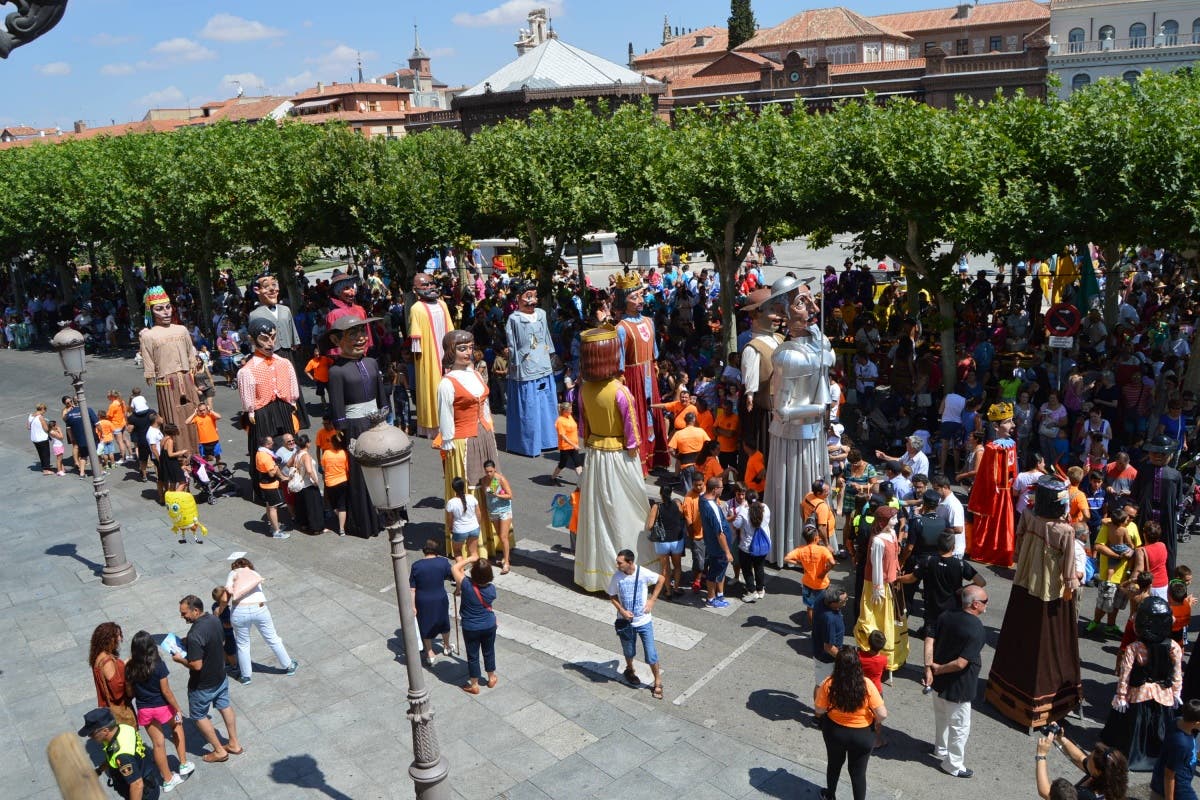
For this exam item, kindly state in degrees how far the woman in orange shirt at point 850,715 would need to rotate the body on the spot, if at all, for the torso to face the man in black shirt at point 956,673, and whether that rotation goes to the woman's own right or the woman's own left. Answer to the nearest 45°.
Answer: approximately 45° to the woman's own right

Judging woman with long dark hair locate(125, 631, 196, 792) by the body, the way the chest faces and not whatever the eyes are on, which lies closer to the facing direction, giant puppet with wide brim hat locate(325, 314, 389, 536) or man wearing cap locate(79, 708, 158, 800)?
the giant puppet with wide brim hat

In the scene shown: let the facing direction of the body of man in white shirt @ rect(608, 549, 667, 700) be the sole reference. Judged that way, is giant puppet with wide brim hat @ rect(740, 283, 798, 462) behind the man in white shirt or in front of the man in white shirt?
behind

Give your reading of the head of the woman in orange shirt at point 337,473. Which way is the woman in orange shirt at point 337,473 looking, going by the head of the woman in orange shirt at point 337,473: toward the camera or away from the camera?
away from the camera

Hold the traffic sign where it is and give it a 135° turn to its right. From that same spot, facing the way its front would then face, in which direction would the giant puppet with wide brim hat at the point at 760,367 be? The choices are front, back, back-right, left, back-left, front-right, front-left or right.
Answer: left

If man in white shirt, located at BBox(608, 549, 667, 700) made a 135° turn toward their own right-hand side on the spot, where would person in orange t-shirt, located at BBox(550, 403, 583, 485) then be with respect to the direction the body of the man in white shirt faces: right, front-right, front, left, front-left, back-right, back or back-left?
front-right

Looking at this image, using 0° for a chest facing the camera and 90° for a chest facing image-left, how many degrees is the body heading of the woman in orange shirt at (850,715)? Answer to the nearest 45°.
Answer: approximately 180°

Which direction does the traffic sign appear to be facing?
toward the camera

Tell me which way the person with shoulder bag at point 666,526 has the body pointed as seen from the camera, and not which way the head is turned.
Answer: away from the camera

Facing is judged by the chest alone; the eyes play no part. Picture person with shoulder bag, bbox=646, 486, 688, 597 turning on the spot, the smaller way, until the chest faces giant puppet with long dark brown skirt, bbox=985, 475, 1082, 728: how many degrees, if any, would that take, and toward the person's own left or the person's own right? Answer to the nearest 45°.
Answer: approximately 135° to the person's own right

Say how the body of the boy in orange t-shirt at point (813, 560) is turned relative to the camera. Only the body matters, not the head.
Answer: away from the camera

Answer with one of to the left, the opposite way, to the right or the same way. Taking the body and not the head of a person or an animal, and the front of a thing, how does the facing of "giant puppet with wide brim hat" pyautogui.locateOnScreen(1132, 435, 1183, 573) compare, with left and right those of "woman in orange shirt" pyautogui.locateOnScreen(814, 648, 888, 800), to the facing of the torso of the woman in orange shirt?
the opposite way

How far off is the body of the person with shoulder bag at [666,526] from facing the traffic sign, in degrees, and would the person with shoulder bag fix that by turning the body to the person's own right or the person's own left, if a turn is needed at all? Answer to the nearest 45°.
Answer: approximately 45° to the person's own right

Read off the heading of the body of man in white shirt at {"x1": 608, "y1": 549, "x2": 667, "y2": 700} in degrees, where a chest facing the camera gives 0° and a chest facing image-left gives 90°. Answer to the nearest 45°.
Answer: approximately 0°

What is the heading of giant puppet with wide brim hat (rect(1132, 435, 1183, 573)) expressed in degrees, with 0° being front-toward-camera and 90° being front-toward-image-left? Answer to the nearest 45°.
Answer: approximately 0°

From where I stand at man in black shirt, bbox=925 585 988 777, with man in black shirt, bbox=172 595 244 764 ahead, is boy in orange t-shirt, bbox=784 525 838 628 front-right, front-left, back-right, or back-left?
front-right

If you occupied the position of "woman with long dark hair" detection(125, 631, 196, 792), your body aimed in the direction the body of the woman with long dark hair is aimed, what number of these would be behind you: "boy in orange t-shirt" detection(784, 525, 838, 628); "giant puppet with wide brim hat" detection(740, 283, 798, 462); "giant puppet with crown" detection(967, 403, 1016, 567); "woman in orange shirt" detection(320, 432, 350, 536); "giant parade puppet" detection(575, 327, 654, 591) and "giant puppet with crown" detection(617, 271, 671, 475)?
0

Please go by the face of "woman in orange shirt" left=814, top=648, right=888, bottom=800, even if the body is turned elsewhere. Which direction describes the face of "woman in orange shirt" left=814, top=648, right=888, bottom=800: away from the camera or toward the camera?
away from the camera

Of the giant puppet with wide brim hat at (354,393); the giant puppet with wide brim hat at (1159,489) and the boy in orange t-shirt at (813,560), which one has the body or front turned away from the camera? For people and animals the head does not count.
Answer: the boy in orange t-shirt

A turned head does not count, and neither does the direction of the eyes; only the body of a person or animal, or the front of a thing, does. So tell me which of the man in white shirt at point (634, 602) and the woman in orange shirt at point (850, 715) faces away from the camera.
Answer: the woman in orange shirt

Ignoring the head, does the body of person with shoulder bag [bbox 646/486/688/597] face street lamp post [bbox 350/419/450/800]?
no

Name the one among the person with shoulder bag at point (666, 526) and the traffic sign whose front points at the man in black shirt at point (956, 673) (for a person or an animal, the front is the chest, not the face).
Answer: the traffic sign
